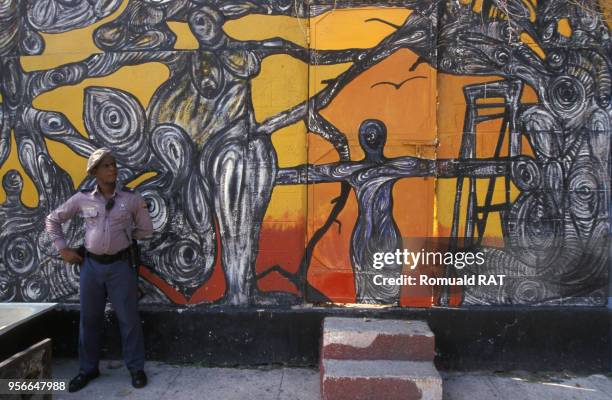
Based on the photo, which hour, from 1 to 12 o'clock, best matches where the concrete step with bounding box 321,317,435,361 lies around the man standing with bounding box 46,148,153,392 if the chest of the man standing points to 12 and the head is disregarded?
The concrete step is roughly at 10 o'clock from the man standing.

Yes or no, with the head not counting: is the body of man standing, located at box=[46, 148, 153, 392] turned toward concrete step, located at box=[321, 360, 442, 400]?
no

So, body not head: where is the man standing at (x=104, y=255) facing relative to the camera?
toward the camera

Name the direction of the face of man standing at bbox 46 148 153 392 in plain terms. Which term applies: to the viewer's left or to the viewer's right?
to the viewer's right
